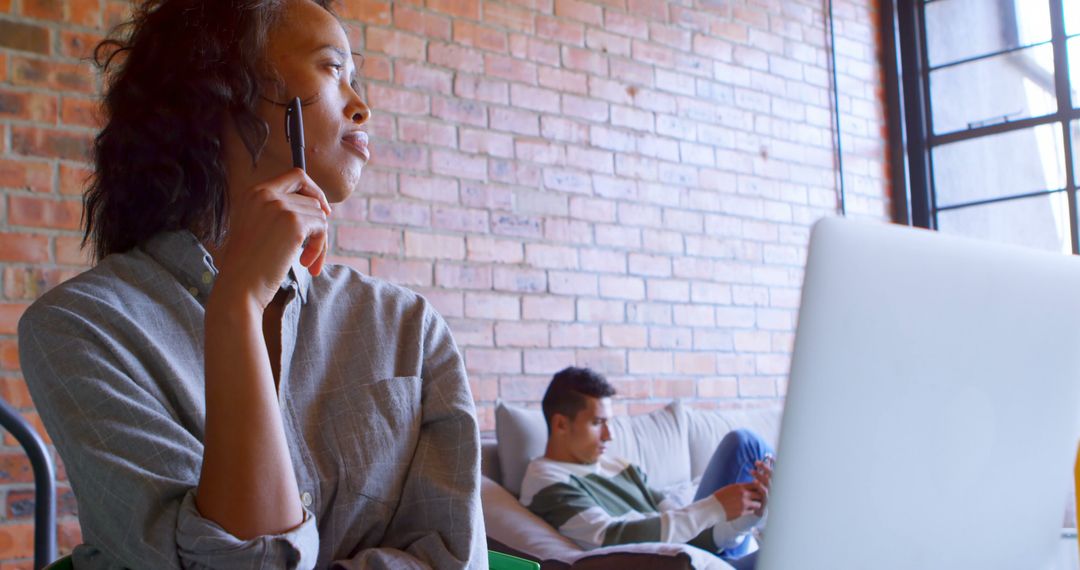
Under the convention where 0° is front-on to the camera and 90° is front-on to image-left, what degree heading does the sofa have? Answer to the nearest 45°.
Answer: approximately 0°

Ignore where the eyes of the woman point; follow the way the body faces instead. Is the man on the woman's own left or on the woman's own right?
on the woman's own left

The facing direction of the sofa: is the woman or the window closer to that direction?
the woman

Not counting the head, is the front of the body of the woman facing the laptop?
yes

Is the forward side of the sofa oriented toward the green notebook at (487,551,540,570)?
yes

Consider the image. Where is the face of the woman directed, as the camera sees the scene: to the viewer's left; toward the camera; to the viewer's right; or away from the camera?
to the viewer's right

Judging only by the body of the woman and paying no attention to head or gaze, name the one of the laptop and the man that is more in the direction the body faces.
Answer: the laptop

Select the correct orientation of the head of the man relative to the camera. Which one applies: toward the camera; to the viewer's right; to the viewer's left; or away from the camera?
to the viewer's right
